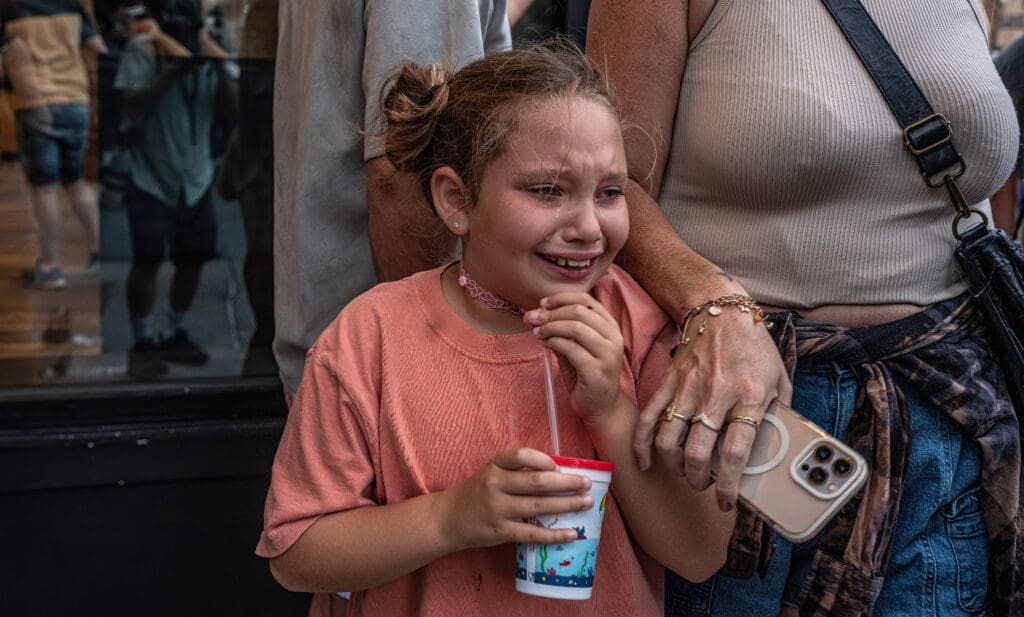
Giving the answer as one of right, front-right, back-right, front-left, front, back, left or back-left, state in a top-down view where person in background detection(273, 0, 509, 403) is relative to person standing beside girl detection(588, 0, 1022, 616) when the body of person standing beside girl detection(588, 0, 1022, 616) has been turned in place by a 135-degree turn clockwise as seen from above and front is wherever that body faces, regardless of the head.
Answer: front

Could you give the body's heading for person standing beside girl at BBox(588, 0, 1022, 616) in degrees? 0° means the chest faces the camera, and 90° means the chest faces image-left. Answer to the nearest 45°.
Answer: approximately 315°

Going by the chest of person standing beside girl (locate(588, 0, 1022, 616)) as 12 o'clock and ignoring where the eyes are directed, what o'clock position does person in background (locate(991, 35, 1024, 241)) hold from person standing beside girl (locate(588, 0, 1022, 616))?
person in background (locate(991, 35, 1024, 241)) is roughly at 8 o'clock from person standing beside girl (locate(588, 0, 1022, 616)).
